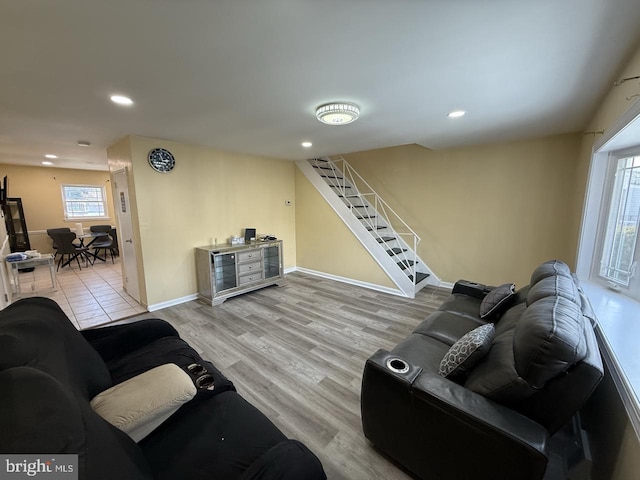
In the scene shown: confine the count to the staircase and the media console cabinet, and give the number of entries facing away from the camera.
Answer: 0

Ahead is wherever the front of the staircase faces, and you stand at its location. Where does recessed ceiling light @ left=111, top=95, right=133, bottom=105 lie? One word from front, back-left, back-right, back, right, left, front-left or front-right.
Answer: right

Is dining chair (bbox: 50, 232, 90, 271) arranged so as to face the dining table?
yes

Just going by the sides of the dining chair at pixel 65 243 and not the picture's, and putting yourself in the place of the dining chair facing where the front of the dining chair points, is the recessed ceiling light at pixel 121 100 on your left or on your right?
on your right

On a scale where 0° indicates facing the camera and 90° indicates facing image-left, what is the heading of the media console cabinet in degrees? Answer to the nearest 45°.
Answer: approximately 315°

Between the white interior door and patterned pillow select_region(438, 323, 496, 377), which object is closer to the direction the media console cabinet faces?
the patterned pillow

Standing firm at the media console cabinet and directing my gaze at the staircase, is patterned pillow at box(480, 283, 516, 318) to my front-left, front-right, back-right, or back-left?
front-right

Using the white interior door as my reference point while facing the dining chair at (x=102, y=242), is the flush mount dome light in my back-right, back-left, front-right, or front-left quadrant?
back-right

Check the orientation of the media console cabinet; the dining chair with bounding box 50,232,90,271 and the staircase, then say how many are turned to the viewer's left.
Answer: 0

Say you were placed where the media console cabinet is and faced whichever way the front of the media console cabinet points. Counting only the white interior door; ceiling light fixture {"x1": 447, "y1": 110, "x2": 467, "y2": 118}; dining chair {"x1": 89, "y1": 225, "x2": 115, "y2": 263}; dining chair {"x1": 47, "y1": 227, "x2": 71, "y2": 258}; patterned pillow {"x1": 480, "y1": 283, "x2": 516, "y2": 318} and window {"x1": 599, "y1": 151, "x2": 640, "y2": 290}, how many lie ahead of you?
3

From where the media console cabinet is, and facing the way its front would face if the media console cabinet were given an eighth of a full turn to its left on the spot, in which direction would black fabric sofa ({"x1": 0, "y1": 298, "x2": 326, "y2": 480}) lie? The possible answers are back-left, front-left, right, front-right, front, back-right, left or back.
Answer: right

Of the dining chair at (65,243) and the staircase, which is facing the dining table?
the dining chair

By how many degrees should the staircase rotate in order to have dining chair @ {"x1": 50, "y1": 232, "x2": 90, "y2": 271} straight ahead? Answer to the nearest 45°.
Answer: approximately 135° to its right

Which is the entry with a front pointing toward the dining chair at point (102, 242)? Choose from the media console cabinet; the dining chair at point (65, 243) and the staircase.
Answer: the dining chair at point (65, 243)

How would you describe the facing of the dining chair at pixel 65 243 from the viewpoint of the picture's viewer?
facing away from the viewer and to the right of the viewer

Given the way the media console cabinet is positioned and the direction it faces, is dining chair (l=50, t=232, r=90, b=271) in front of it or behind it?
behind
